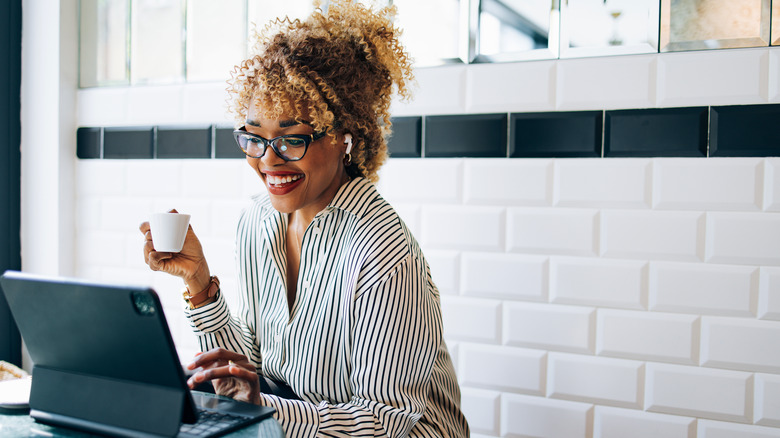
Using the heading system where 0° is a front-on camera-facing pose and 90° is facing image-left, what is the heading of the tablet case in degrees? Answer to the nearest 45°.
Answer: approximately 225°

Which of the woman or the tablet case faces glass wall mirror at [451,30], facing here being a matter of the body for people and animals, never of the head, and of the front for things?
the tablet case

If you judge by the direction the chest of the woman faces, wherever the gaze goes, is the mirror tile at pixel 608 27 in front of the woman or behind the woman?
behind

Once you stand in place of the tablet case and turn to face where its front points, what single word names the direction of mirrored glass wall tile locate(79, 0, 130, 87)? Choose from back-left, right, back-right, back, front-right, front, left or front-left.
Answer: front-left

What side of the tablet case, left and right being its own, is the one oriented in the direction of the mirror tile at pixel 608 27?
front

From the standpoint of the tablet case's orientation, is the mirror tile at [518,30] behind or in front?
in front

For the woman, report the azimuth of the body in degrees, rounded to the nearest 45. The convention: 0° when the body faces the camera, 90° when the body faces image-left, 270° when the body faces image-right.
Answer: approximately 45°

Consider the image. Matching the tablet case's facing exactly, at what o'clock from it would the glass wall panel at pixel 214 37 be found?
The glass wall panel is roughly at 11 o'clock from the tablet case.

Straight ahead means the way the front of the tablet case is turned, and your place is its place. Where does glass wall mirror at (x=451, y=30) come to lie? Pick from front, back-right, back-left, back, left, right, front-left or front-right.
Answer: front

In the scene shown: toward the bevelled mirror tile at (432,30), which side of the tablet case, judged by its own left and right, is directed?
front

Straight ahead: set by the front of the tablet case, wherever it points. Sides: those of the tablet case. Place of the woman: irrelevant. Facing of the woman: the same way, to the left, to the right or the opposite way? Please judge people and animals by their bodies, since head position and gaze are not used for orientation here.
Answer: the opposite way
